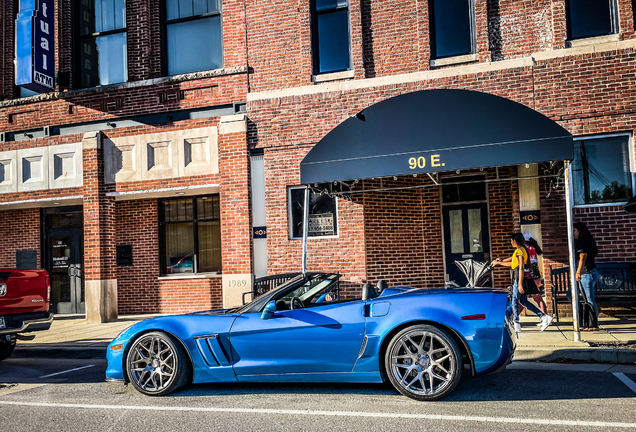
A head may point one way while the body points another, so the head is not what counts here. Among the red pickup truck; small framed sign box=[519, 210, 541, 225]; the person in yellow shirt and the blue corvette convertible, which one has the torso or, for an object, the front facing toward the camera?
the small framed sign

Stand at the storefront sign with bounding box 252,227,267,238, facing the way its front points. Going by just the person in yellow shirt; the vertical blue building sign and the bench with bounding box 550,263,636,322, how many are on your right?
1

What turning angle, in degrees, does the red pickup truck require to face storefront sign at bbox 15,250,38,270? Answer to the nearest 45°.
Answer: approximately 45° to its right

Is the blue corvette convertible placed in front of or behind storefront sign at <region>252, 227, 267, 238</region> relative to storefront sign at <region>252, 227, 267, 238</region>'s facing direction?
in front

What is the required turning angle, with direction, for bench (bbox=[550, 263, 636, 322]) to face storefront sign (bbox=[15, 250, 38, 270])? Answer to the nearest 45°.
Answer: approximately 90° to its right

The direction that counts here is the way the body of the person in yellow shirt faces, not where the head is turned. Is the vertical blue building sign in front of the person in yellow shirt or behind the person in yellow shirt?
in front

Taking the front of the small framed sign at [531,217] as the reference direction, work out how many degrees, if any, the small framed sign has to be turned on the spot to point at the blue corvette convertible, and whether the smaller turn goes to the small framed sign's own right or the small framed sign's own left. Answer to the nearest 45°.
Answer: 0° — it already faces it

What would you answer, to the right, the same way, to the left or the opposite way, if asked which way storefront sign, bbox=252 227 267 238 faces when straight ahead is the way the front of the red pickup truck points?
to the left

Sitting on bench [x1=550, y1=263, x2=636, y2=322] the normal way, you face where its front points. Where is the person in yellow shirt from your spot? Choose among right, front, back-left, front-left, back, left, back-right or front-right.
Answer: front-right

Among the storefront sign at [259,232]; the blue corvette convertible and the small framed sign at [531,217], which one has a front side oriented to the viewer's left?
the blue corvette convertible

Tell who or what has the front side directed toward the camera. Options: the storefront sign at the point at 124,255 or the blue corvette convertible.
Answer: the storefront sign

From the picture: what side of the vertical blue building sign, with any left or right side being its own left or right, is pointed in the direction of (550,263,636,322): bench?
front

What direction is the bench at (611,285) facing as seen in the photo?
toward the camera

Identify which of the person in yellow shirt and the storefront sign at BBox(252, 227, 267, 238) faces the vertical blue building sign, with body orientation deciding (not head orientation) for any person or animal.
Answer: the person in yellow shirt

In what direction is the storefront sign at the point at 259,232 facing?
toward the camera

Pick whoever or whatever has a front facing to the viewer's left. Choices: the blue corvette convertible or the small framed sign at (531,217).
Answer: the blue corvette convertible

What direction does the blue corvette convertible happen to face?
to the viewer's left

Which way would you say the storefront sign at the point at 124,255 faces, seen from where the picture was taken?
facing the viewer

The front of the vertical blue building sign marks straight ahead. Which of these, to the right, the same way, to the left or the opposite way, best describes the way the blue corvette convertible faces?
the opposite way

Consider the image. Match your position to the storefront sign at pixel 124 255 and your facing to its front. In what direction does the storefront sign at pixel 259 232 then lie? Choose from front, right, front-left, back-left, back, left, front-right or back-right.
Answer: front-left

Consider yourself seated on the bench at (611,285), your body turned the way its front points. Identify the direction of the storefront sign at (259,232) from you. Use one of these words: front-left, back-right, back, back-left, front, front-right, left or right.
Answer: right

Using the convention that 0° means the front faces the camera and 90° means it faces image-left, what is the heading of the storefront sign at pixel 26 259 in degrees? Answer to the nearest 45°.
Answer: approximately 0°
